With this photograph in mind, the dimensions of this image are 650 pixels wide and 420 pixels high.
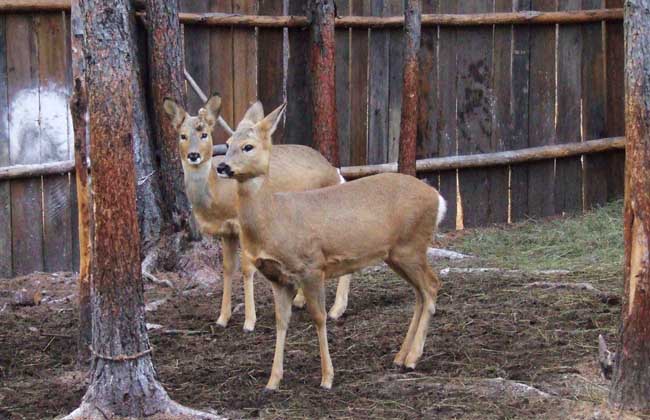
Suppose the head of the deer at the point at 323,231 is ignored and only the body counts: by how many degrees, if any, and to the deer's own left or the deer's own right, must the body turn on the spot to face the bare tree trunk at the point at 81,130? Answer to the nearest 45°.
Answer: approximately 45° to the deer's own right

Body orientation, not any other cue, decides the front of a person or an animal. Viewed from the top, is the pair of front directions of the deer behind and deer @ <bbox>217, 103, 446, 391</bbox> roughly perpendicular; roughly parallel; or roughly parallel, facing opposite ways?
roughly parallel

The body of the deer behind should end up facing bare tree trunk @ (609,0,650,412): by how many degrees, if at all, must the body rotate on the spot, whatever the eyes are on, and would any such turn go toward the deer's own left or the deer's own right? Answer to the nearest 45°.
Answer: approximately 90° to the deer's own left

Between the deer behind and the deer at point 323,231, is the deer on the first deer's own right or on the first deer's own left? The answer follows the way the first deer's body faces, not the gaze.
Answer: on the first deer's own left

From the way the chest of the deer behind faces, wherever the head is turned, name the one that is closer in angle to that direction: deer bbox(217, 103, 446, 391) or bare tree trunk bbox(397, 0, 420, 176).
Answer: the deer

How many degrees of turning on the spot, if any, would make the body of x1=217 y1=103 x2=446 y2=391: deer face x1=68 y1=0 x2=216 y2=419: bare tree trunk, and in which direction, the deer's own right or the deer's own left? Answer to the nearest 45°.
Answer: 0° — it already faces it

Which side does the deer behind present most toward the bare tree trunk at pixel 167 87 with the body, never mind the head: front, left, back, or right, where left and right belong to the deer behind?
right

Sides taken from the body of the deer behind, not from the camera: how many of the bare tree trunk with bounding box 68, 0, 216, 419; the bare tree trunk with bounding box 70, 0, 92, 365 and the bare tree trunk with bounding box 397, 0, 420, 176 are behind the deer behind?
1

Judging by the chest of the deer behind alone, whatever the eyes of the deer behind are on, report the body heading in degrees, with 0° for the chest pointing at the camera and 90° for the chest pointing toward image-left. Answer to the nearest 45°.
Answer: approximately 45°

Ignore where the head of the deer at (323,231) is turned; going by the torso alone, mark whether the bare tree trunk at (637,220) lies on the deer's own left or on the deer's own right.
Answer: on the deer's own left

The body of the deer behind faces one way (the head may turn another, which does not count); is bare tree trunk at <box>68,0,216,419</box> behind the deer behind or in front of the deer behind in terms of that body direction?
in front

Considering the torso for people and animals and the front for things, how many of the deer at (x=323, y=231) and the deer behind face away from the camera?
0

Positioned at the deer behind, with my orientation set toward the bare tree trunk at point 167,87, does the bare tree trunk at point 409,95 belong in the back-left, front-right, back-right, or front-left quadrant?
front-right

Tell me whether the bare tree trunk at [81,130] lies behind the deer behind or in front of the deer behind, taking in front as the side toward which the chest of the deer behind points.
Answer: in front
